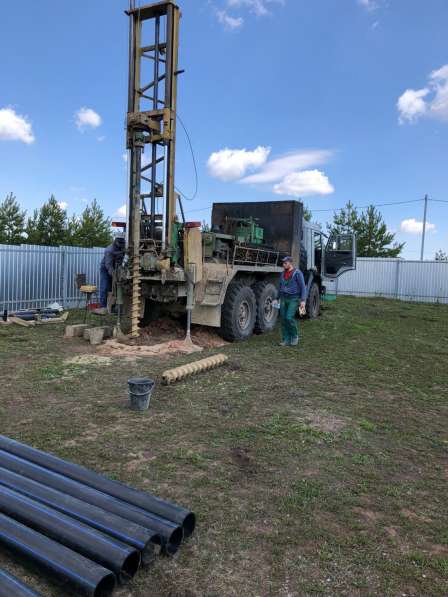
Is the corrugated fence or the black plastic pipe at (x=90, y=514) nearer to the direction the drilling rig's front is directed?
the corrugated fence

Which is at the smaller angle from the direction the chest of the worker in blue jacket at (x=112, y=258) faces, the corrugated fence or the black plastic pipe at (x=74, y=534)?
the corrugated fence

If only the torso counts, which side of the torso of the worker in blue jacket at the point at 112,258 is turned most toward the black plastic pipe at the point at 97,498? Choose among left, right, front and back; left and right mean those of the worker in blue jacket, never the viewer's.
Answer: right

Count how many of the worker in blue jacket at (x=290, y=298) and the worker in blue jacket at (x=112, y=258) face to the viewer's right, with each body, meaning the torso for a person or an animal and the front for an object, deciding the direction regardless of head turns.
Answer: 1

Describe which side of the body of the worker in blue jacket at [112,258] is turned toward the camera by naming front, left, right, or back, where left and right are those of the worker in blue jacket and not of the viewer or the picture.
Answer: right

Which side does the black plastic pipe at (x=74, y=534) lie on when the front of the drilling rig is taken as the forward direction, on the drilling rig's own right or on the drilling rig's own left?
on the drilling rig's own right

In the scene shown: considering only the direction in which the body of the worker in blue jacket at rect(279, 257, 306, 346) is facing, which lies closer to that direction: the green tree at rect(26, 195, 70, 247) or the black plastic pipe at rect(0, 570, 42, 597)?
the black plastic pipe

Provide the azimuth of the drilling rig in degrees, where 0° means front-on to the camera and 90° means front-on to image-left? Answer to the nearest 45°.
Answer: approximately 225°

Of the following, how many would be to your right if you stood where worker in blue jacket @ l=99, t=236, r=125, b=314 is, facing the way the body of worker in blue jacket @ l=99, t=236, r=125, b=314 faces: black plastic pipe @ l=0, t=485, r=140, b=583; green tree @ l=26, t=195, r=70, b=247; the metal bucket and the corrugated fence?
2

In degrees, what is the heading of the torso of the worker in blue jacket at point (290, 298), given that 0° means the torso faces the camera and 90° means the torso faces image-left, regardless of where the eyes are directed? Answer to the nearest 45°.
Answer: approximately 45°

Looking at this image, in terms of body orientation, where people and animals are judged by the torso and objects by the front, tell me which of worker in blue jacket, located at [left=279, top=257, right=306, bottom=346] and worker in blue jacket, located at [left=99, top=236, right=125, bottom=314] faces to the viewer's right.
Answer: worker in blue jacket, located at [left=99, top=236, right=125, bottom=314]

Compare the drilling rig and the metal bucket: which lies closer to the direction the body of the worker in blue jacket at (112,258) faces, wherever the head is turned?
the drilling rig
